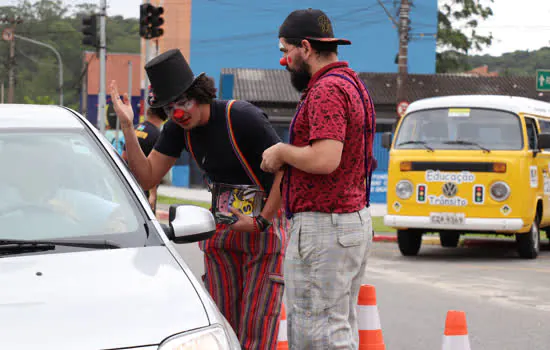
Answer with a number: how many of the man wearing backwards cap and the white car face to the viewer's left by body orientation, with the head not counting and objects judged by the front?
1

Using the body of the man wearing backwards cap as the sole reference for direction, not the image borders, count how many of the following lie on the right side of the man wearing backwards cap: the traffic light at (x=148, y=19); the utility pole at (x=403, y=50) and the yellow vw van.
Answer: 3

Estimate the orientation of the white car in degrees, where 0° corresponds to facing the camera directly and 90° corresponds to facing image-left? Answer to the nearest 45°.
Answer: approximately 0°

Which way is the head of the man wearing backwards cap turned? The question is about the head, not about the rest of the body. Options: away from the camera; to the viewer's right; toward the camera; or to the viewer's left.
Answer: to the viewer's left

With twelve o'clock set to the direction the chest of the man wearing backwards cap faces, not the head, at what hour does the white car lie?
The white car is roughly at 11 o'clock from the man wearing backwards cap.

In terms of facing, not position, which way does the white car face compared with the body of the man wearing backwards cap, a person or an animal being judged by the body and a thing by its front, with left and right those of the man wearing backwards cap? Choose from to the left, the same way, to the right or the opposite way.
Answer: to the left

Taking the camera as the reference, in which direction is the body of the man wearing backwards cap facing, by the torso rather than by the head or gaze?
to the viewer's left

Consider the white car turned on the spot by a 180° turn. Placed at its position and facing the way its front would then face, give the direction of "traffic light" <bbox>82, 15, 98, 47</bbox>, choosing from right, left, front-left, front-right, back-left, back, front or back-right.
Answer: front
